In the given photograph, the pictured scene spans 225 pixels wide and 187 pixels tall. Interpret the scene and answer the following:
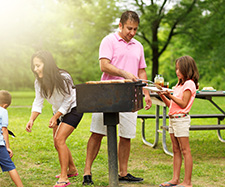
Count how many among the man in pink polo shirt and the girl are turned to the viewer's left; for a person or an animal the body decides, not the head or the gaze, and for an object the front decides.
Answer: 1

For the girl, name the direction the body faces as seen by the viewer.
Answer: to the viewer's left

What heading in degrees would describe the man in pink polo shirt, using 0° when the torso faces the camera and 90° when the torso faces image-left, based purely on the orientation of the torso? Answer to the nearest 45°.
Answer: approximately 315°

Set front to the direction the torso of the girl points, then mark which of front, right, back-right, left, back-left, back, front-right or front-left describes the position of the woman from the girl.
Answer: front

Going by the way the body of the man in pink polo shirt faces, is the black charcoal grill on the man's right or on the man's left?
on the man's right

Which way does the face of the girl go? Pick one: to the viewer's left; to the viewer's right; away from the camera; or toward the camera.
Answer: to the viewer's left

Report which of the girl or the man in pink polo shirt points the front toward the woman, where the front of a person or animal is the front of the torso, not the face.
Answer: the girl

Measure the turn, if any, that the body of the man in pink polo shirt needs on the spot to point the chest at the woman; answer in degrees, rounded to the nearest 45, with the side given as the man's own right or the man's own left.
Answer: approximately 135° to the man's own right

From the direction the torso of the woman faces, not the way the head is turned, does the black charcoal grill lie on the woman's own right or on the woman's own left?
on the woman's own left

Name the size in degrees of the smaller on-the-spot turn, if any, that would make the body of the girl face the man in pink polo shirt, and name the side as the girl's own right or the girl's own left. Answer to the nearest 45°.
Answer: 0° — they already face them

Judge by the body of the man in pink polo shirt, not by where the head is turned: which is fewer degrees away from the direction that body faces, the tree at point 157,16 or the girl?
the girl

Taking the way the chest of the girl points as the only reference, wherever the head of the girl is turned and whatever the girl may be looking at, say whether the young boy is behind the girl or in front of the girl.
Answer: in front
